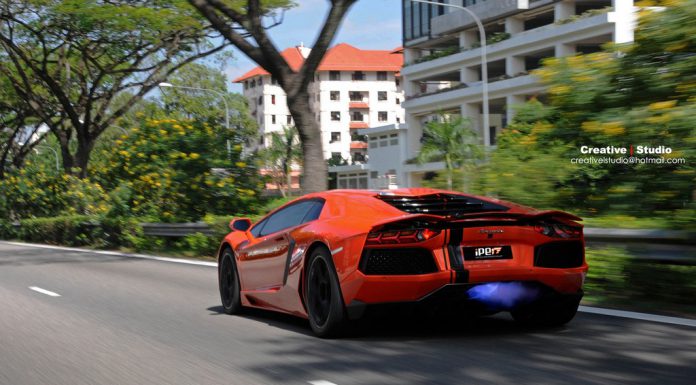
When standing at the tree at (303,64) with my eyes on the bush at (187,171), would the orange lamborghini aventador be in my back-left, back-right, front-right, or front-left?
back-left

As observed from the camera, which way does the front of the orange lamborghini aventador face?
facing away from the viewer and to the left of the viewer

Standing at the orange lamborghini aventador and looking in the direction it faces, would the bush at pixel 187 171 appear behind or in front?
in front

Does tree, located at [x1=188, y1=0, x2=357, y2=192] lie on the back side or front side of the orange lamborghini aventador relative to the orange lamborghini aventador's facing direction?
on the front side
